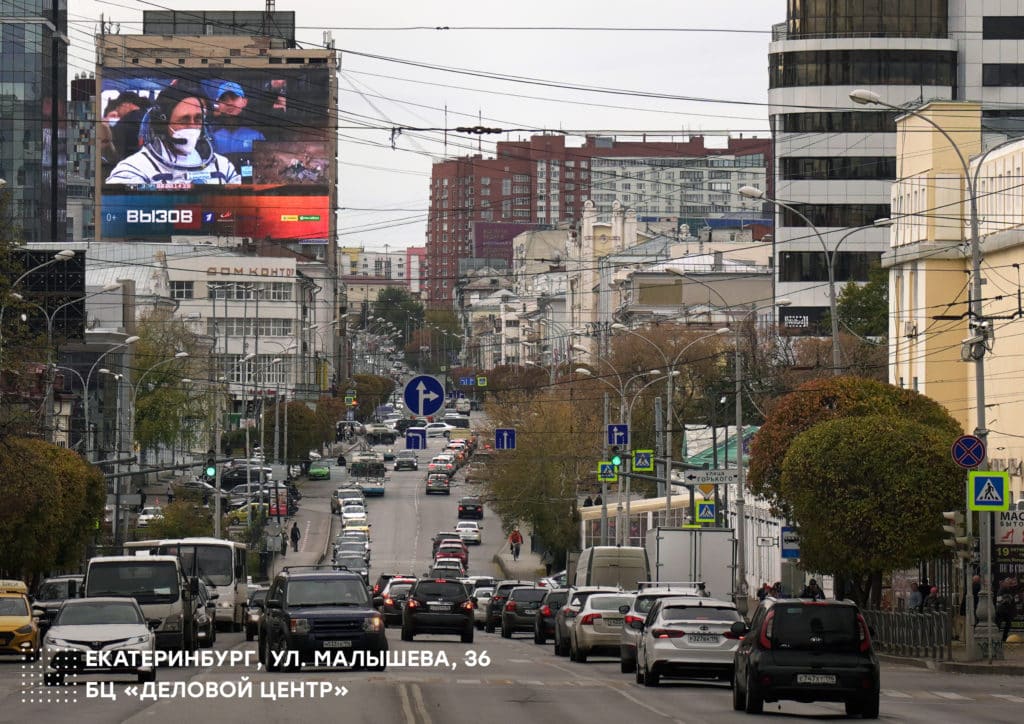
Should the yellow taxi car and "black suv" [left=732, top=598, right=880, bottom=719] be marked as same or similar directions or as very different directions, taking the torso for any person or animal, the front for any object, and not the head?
very different directions

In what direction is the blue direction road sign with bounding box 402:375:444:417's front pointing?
toward the camera

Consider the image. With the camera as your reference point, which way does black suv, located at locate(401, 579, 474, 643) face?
facing away from the viewer

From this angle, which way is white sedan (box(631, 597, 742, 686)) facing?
away from the camera

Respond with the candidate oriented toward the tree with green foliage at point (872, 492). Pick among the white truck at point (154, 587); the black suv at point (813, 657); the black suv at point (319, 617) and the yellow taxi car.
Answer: the black suv at point (813, 657)

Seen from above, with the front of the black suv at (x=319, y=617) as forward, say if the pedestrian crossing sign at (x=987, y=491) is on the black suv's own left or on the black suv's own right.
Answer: on the black suv's own left

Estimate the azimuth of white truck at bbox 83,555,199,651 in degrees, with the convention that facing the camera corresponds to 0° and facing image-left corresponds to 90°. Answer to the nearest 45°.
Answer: approximately 0°

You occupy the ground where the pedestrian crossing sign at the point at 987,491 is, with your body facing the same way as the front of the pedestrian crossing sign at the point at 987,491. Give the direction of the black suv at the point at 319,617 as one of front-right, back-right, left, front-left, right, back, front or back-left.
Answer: front-right

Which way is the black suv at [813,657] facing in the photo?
away from the camera

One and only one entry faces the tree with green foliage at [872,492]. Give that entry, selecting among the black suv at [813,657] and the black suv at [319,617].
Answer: the black suv at [813,657]

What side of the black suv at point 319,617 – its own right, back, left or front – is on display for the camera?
front

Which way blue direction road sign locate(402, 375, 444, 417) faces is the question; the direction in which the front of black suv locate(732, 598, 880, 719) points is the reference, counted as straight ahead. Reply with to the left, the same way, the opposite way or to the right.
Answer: the opposite way

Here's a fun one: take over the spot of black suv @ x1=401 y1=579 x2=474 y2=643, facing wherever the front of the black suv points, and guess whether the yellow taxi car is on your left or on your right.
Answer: on your left

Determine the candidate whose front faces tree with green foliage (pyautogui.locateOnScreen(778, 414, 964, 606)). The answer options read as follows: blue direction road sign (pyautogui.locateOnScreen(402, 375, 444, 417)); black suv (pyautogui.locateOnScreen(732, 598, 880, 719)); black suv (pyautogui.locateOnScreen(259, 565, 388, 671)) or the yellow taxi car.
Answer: black suv (pyautogui.locateOnScreen(732, 598, 880, 719))

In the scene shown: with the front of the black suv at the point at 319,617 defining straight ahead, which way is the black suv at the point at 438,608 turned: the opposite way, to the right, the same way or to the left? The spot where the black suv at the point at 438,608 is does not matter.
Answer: the opposite way

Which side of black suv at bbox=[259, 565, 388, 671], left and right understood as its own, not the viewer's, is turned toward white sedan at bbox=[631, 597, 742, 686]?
left

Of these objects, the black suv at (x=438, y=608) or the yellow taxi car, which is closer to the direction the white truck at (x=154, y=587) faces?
the yellow taxi car
